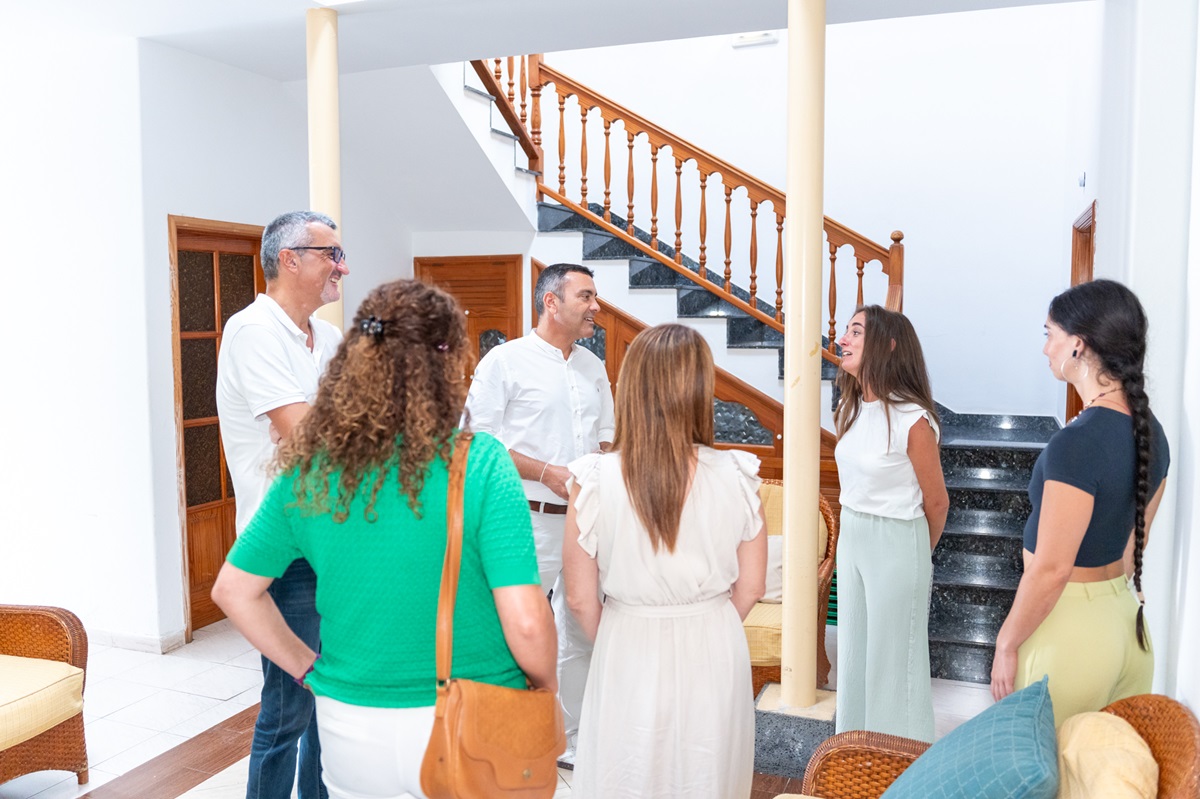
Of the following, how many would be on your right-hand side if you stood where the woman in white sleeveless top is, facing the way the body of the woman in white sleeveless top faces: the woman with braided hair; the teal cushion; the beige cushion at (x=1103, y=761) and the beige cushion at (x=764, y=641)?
1

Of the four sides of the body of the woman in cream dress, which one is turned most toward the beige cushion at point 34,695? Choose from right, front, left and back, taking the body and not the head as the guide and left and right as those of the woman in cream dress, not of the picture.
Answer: left

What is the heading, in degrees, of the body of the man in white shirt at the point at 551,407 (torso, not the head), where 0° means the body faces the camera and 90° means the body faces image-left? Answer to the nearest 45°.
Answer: approximately 315°

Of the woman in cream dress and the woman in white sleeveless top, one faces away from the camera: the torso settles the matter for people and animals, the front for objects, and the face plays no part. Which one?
the woman in cream dress

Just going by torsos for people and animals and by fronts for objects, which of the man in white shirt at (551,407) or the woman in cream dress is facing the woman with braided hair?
the man in white shirt

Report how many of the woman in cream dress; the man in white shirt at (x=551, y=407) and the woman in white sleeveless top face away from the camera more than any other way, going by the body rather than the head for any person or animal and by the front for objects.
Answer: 1

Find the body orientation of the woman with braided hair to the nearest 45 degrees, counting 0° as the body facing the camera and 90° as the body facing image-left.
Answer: approximately 135°

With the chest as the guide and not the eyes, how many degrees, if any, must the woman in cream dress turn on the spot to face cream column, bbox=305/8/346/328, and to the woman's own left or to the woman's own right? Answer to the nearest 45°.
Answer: approximately 45° to the woman's own left

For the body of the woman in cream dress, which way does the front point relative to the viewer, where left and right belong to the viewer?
facing away from the viewer

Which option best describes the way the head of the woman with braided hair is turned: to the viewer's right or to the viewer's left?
to the viewer's left

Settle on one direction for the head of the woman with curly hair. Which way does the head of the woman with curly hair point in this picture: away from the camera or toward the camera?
away from the camera

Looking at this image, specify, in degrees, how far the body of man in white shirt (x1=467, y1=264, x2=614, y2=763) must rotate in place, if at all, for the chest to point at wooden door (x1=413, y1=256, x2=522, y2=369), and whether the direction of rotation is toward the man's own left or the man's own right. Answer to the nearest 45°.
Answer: approximately 135° to the man's own left

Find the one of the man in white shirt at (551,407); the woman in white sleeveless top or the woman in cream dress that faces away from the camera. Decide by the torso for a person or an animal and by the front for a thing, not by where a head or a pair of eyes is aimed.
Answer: the woman in cream dress

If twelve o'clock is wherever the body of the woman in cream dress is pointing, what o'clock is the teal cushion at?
The teal cushion is roughly at 4 o'clock from the woman in cream dress.
